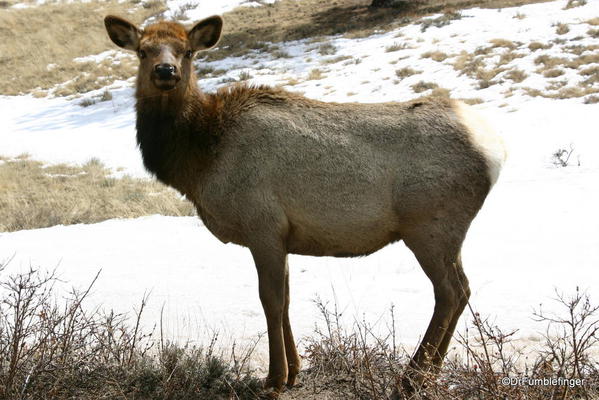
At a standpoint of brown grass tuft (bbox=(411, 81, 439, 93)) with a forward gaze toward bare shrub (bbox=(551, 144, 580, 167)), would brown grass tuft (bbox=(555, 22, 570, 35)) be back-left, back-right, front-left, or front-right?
back-left

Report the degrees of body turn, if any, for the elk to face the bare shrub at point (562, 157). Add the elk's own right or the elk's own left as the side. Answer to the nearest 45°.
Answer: approximately 135° to the elk's own right

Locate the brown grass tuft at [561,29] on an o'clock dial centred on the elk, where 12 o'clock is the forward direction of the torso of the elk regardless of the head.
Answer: The brown grass tuft is roughly at 4 o'clock from the elk.

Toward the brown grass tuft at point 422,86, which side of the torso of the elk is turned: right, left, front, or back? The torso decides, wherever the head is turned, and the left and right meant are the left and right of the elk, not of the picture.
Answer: right

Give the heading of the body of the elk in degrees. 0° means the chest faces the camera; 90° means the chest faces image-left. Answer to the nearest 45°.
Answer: approximately 90°
